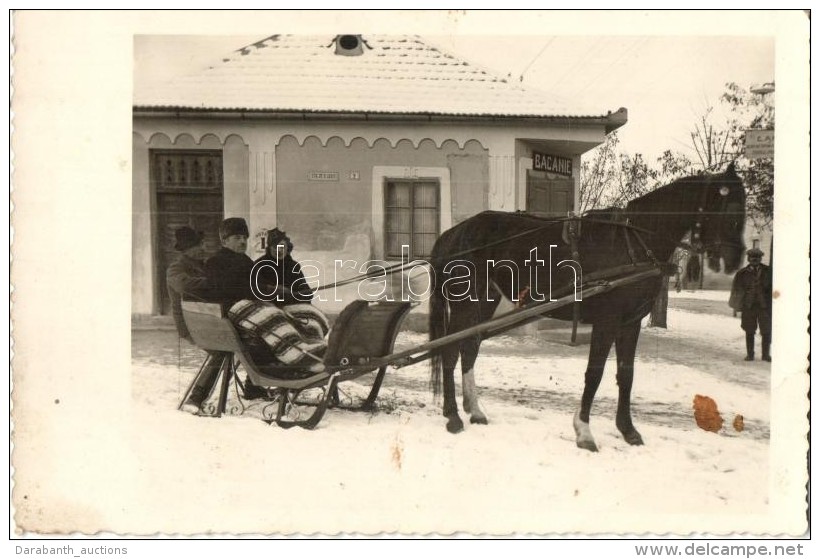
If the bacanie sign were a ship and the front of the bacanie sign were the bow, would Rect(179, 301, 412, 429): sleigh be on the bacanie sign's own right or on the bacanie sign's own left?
on the bacanie sign's own right

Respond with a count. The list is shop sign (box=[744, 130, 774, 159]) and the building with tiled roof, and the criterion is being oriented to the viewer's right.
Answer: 0

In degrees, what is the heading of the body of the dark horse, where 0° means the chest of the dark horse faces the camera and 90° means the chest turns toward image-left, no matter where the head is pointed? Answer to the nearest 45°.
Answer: approximately 270°

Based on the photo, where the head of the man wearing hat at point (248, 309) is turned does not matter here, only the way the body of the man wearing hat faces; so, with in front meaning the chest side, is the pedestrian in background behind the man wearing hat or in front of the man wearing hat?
in front

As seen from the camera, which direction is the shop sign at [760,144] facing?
toward the camera

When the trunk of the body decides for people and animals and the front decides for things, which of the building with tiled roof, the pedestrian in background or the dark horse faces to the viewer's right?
the dark horse

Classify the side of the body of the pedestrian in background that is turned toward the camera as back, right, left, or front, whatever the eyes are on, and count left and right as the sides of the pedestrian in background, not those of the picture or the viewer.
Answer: front

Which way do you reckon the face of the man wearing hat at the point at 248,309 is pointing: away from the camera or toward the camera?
toward the camera

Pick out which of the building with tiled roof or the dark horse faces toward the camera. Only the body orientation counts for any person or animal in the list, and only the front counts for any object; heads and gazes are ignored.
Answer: the building with tiled roof

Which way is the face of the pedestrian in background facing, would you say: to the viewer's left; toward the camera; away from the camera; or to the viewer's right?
toward the camera

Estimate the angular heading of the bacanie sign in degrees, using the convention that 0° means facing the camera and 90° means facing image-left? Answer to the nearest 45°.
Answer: approximately 315°

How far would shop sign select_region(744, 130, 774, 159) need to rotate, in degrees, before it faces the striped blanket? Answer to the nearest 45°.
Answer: approximately 45° to its right
